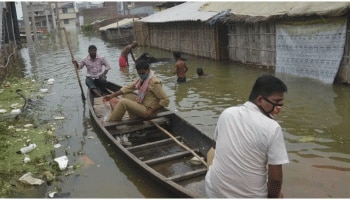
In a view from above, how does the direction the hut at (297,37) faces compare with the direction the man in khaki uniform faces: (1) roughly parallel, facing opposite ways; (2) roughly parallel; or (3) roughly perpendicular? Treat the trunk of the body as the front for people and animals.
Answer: roughly parallel

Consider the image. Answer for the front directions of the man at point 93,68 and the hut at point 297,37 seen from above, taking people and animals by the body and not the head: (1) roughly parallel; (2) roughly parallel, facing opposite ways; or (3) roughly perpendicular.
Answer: roughly perpendicular

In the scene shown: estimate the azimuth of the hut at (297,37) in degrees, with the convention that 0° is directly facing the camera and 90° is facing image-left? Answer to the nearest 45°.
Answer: approximately 45°

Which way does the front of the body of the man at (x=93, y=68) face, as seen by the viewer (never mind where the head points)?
toward the camera

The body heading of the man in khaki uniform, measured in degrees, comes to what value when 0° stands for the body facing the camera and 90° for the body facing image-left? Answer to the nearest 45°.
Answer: approximately 45°

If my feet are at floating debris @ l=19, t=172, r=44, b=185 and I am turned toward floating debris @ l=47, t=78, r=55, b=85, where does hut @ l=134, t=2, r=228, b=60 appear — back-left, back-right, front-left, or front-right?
front-right

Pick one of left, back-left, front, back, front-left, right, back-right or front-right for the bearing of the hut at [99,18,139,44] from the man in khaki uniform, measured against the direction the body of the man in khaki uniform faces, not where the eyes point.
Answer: back-right

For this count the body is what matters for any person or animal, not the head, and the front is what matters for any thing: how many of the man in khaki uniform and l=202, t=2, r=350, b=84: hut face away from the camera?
0

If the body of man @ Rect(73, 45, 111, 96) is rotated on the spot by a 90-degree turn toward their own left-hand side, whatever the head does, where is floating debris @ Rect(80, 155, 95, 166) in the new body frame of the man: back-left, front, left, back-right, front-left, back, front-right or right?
right

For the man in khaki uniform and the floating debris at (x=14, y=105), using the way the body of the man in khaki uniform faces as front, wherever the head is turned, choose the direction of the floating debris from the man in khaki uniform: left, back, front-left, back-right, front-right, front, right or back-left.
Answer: right

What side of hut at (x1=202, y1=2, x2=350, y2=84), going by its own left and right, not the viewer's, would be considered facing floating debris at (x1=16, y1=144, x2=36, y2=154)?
front

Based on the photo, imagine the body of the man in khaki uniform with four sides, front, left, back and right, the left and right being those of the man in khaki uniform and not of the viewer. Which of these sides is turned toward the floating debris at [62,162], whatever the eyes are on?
front

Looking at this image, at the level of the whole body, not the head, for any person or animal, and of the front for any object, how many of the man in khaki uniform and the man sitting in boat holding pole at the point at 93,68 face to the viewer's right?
0

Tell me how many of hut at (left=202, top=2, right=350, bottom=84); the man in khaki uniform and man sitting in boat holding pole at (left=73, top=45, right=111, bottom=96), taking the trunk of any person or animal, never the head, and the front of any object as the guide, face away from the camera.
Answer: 0
